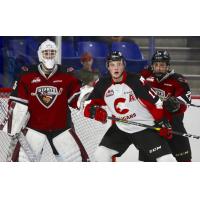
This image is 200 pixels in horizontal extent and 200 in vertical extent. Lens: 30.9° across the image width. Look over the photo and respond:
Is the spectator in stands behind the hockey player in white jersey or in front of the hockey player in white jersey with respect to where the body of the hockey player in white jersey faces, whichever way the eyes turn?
behind

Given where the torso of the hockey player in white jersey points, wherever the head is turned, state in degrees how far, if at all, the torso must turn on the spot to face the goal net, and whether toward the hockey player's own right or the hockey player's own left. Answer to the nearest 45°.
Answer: approximately 135° to the hockey player's own right

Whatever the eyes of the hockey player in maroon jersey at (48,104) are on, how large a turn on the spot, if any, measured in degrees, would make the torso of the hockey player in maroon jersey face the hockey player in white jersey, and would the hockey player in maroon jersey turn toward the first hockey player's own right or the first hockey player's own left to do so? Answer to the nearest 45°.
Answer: approximately 90° to the first hockey player's own left

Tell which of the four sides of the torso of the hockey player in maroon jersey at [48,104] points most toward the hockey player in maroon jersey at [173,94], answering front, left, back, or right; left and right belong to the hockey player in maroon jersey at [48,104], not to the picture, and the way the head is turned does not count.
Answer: left

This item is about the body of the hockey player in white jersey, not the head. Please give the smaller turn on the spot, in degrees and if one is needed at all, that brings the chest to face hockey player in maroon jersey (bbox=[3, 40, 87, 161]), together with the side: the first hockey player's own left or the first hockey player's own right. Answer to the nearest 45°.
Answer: approximately 90° to the first hockey player's own right

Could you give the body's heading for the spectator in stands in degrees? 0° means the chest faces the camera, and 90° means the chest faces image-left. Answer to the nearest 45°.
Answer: approximately 0°

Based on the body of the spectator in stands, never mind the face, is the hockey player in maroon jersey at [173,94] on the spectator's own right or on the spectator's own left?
on the spectator's own left
